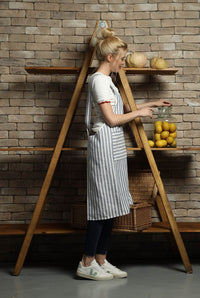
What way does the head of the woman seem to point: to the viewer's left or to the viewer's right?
to the viewer's right

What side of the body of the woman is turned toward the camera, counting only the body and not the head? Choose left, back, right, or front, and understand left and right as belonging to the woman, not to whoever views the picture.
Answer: right
